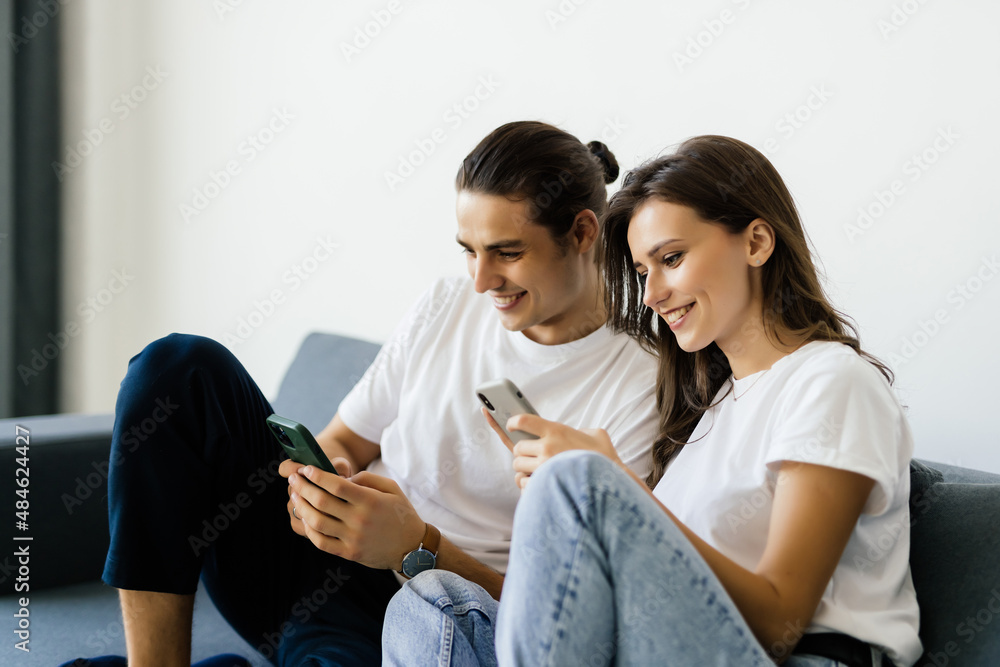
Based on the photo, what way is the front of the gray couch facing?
toward the camera

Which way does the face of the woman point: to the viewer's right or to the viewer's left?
to the viewer's left
